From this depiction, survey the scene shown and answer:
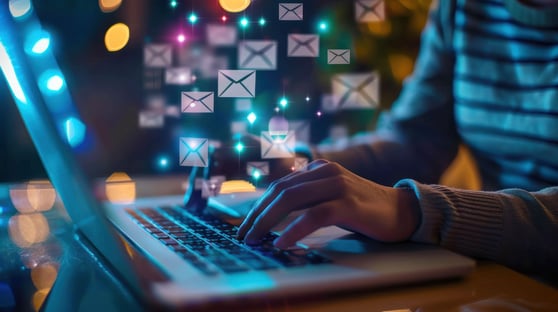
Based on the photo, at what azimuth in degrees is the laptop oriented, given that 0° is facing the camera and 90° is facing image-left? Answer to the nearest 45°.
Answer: approximately 270°
